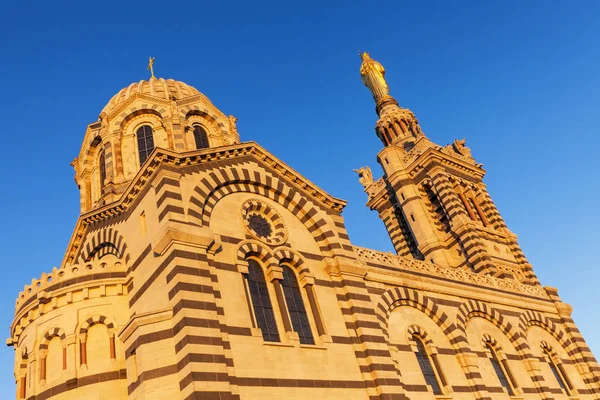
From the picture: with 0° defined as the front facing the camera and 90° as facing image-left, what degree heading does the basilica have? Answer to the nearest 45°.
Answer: approximately 225°
